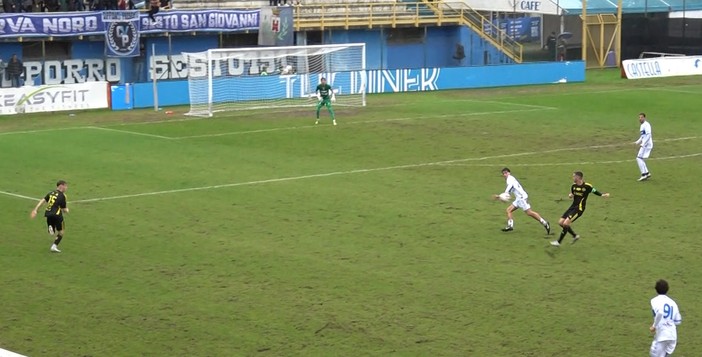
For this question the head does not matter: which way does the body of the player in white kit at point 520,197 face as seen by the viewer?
to the viewer's left

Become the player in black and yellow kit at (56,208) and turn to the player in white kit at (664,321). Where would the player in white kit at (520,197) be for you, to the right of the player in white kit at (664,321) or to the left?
left

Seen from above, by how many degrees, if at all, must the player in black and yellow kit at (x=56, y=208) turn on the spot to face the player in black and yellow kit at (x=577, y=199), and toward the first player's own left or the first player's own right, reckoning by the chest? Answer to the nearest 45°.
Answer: approximately 45° to the first player's own right

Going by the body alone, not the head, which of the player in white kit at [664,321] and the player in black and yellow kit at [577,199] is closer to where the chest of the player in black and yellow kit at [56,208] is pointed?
the player in black and yellow kit

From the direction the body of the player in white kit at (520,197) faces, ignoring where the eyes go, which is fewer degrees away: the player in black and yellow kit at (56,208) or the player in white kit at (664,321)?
the player in black and yellow kit

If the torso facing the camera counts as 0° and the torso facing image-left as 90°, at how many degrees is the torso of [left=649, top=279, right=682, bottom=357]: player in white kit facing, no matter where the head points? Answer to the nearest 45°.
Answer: approximately 135°

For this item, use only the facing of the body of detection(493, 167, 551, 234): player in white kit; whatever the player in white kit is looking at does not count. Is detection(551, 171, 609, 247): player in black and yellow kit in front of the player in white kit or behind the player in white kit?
behind

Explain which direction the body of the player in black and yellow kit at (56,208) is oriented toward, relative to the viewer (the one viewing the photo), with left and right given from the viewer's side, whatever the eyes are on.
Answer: facing away from the viewer and to the right of the viewer

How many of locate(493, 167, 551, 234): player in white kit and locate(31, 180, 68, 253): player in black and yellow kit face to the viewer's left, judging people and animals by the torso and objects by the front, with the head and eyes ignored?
1

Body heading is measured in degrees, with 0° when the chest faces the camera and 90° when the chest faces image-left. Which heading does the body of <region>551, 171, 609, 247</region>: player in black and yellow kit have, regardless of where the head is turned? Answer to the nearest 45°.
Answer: approximately 45°
